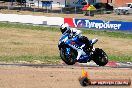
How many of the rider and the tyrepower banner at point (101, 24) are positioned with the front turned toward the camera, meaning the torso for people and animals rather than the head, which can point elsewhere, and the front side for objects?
1

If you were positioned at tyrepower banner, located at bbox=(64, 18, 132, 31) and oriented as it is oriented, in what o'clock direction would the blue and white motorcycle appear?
The blue and white motorcycle is roughly at 12 o'clock from the tyrepower banner.

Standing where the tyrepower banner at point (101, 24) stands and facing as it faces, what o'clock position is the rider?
The rider is roughly at 12 o'clock from the tyrepower banner.

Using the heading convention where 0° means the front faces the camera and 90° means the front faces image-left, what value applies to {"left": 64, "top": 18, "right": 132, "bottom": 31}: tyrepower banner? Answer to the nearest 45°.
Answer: approximately 0°

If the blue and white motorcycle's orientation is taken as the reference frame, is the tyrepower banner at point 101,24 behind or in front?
behind
